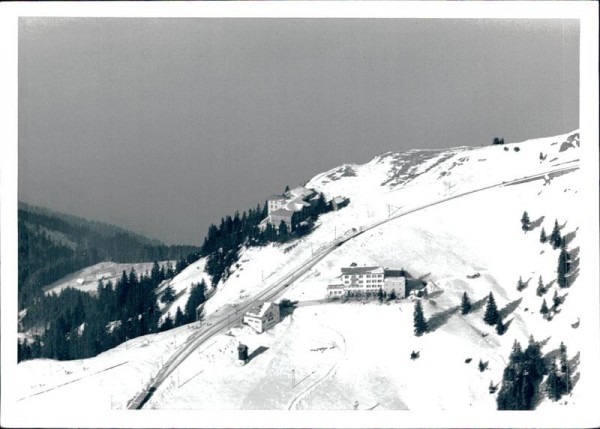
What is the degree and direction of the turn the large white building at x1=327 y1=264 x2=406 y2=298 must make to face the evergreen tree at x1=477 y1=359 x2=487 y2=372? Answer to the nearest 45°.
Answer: approximately 90° to its left

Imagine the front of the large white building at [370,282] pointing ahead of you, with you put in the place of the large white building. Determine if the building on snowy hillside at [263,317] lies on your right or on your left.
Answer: on your right

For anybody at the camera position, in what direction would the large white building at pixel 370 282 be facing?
facing the viewer

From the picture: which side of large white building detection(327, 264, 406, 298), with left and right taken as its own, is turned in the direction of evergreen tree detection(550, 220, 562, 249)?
left

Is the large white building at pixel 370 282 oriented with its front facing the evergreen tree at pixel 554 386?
no

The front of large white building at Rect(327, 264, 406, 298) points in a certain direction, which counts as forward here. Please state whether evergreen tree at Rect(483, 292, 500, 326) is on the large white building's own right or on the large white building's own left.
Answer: on the large white building's own left

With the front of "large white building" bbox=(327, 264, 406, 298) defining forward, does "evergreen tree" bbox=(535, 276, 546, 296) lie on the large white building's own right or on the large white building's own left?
on the large white building's own left

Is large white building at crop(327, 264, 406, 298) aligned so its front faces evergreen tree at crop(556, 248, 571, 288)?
no

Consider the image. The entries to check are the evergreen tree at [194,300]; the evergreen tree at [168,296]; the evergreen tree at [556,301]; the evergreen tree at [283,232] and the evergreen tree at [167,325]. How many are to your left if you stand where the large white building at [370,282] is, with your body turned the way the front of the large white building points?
1

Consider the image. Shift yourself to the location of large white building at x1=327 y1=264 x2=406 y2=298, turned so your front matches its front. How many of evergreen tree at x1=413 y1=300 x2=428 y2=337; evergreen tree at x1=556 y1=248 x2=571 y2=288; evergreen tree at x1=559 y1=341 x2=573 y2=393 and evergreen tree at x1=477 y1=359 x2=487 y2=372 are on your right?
0

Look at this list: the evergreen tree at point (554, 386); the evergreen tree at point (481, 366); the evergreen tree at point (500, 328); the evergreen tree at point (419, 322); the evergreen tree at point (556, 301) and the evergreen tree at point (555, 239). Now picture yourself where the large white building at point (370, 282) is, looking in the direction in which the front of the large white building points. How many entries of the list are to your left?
6

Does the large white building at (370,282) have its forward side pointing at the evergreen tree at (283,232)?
no

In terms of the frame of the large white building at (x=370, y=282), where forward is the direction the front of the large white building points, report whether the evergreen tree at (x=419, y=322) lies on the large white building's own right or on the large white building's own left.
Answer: on the large white building's own left
